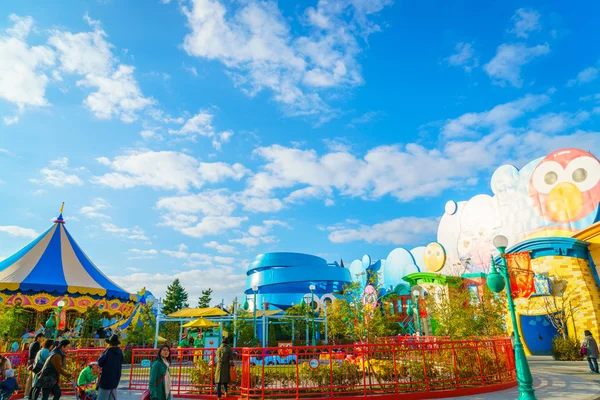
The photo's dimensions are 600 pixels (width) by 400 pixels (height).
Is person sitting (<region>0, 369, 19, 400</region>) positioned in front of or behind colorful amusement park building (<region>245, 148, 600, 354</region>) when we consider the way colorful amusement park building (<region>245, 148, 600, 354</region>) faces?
in front

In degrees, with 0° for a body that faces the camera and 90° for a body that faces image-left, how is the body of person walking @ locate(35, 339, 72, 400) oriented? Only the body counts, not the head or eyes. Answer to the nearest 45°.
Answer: approximately 270°

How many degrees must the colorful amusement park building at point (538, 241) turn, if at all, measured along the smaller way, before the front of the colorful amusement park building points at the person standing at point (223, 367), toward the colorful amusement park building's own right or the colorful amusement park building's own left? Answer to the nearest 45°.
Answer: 0° — it already faces them

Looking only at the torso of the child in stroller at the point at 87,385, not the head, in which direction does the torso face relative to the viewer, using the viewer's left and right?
facing to the right of the viewer

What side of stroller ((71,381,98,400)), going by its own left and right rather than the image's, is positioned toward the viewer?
right

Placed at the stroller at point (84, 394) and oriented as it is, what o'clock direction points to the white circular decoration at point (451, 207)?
The white circular decoration is roughly at 11 o'clock from the stroller.

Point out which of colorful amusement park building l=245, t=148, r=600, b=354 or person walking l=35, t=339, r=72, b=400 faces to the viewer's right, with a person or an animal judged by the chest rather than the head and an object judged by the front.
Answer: the person walking

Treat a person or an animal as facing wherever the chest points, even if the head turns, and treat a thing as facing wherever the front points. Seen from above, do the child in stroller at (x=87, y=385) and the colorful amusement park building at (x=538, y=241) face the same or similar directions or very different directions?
very different directions

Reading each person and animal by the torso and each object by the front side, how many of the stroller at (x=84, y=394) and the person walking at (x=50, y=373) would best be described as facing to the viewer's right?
2

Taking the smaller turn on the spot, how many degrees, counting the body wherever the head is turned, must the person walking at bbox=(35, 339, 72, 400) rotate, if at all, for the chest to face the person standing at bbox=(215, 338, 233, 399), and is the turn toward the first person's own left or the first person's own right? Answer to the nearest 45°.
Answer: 0° — they already face them

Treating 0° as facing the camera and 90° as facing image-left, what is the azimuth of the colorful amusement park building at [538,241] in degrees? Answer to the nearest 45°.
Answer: approximately 45°
